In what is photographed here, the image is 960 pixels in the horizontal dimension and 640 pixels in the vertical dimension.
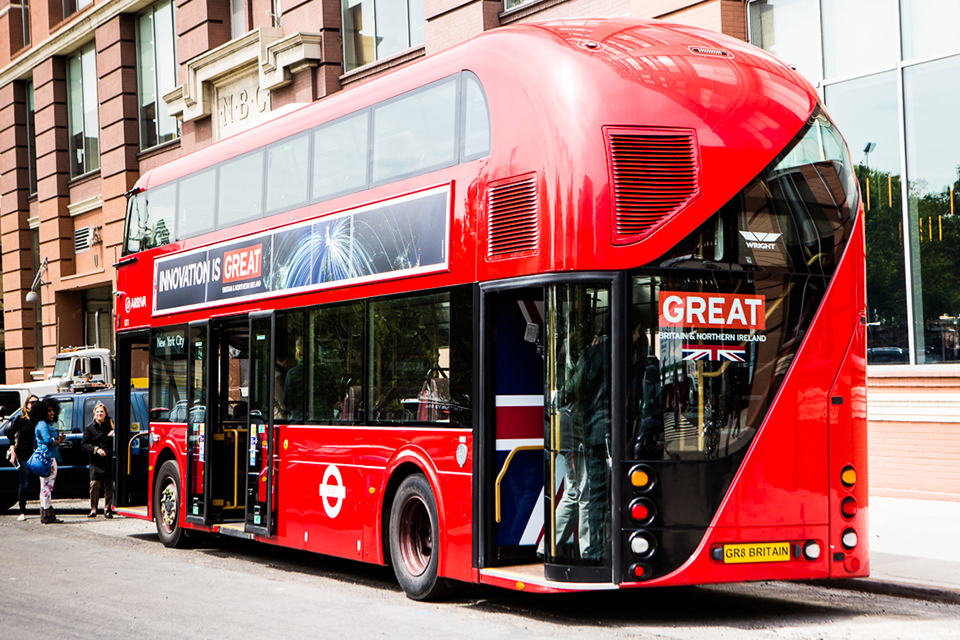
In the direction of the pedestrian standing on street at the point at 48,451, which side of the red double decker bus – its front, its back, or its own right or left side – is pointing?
front

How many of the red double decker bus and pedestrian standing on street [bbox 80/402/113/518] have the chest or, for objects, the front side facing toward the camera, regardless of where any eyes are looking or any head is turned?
1

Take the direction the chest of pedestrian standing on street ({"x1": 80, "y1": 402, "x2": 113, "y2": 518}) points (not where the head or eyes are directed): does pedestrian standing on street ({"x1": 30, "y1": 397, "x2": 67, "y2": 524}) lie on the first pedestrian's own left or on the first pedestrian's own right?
on the first pedestrian's own right

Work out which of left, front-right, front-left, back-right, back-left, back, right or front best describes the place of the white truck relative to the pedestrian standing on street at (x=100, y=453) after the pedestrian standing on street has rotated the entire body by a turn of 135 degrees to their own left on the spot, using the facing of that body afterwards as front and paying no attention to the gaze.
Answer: front-left

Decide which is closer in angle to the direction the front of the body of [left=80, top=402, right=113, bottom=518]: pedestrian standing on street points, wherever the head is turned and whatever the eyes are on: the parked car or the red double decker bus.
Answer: the red double decker bus

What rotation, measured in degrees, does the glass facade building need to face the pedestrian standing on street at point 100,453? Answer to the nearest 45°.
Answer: approximately 45° to its right

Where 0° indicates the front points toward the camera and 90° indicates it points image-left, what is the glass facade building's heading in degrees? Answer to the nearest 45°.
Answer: approximately 45°

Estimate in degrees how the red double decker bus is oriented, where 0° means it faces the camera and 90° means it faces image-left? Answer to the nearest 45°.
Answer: approximately 135°

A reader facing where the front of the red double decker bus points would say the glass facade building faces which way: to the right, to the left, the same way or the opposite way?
to the left

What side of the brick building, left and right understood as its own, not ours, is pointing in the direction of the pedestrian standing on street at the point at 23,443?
front

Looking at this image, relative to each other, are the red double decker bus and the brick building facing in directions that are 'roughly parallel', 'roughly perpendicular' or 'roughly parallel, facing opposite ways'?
roughly perpendicular

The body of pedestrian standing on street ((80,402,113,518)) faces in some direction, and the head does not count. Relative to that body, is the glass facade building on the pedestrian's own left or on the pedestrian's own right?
on the pedestrian's own left
